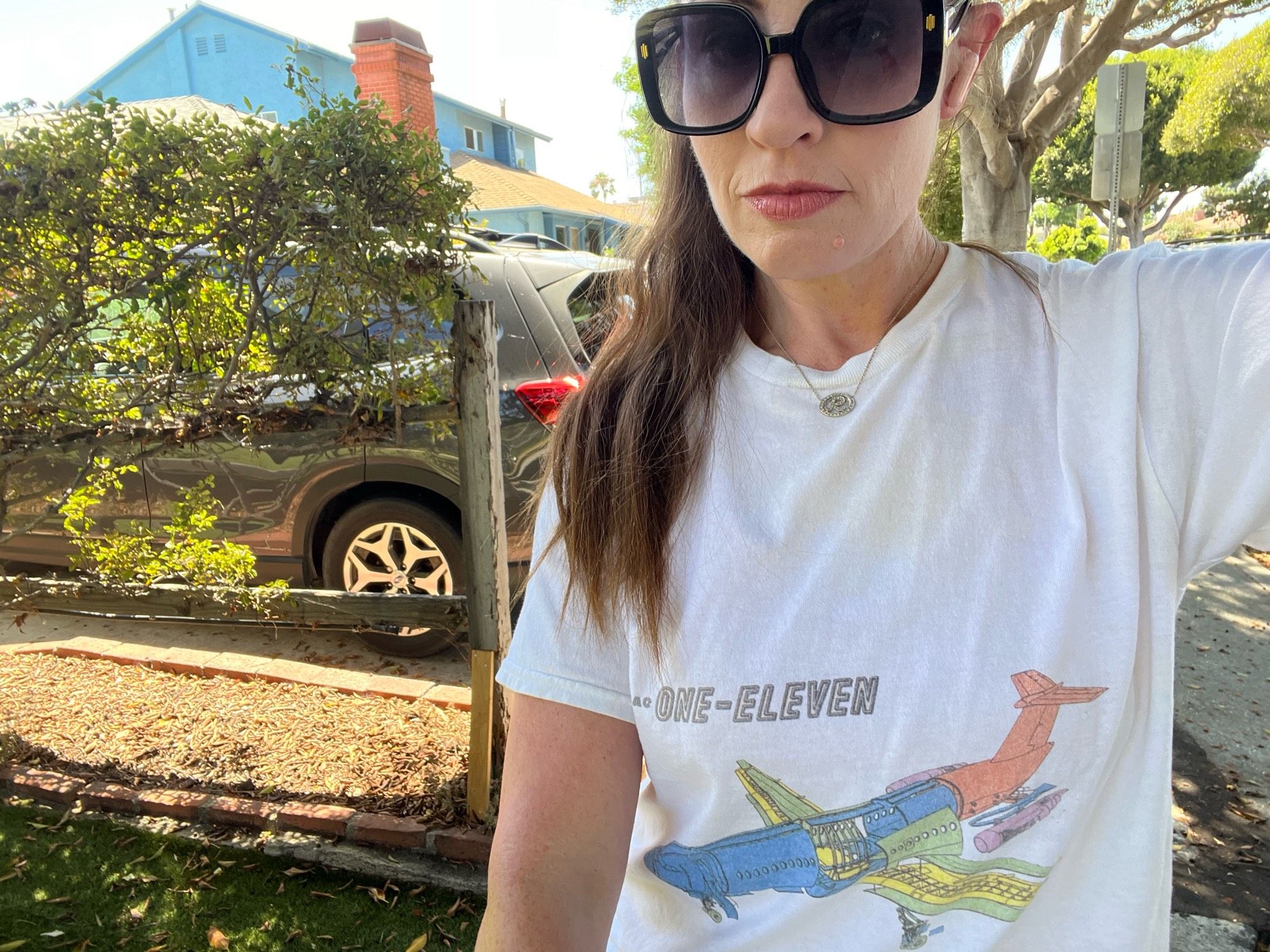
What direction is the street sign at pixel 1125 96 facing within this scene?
away from the camera

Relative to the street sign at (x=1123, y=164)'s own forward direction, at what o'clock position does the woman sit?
The woman is roughly at 6 o'clock from the street sign.

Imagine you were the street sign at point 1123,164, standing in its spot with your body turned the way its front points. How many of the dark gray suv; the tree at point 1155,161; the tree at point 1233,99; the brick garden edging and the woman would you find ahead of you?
2

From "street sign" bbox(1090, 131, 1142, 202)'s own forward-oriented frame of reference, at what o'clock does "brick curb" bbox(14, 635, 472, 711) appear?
The brick curb is roughly at 7 o'clock from the street sign.

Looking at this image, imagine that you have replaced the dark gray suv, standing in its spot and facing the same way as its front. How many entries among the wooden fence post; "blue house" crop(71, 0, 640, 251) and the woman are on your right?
1

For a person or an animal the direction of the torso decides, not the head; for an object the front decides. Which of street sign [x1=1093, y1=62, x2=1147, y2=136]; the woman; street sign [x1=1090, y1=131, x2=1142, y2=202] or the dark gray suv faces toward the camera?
the woman

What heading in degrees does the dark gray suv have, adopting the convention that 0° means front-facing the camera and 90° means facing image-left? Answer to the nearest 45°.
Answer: approximately 90°

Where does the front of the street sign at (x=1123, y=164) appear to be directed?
away from the camera

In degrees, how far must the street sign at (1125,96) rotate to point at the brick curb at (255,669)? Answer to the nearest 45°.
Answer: approximately 135° to its left

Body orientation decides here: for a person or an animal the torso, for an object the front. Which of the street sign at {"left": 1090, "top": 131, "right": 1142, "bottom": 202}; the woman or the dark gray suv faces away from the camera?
the street sign

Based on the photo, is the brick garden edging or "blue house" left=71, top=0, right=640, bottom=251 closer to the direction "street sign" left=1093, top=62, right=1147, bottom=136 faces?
the blue house

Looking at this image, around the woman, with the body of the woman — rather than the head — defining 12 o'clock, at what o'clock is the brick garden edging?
The brick garden edging is roughly at 4 o'clock from the woman.
